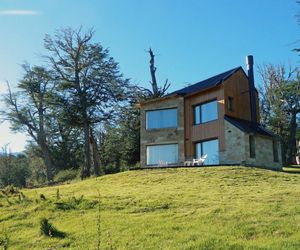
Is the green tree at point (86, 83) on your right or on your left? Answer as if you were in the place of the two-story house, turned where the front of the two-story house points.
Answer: on your right

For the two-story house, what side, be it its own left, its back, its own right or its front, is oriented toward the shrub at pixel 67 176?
right

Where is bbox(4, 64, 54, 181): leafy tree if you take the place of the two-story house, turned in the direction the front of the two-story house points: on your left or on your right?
on your right

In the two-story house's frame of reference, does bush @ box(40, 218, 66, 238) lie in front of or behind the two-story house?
in front

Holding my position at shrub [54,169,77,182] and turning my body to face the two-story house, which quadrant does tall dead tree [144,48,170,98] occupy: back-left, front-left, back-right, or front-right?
front-left

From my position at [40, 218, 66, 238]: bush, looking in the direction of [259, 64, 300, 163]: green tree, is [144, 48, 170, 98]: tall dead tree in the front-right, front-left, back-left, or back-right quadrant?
front-left
